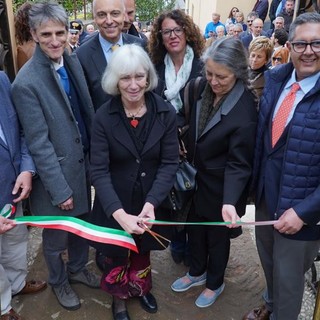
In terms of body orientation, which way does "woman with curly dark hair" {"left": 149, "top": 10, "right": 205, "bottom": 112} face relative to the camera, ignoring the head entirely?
toward the camera

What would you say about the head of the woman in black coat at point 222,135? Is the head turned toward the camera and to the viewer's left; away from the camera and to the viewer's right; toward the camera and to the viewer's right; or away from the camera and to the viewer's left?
toward the camera and to the viewer's left

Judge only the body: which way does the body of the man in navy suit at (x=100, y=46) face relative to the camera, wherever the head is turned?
toward the camera

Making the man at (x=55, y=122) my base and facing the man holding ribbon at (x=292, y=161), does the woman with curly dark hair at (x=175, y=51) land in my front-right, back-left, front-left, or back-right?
front-left

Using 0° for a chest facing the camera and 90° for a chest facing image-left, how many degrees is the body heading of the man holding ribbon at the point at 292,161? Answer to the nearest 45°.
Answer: approximately 45°

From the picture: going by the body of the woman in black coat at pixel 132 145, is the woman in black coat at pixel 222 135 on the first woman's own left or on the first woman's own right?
on the first woman's own left

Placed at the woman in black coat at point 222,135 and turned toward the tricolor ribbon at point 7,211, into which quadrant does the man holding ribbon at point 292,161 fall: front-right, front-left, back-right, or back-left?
back-left

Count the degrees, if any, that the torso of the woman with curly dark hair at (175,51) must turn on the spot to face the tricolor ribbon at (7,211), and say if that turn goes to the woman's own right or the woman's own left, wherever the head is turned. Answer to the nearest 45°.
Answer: approximately 45° to the woman's own right

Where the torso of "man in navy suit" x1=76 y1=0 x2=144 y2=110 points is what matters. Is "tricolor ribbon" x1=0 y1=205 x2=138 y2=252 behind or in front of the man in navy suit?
in front
